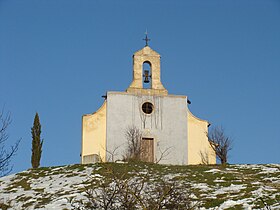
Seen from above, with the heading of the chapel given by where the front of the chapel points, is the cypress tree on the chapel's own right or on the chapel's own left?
on the chapel's own right

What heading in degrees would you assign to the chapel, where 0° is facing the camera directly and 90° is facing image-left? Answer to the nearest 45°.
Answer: approximately 0°
